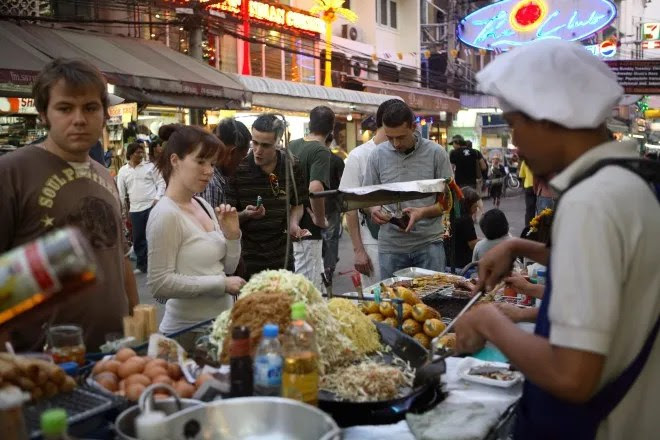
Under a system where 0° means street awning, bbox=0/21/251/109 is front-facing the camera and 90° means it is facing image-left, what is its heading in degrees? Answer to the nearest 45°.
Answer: approximately 315°

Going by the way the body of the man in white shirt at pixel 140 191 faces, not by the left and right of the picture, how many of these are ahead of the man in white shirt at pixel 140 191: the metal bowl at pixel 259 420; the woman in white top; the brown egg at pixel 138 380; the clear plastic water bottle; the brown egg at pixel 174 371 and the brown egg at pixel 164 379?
6

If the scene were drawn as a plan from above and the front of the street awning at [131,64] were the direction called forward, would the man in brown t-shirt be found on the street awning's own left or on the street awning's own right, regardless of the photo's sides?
on the street awning's own right

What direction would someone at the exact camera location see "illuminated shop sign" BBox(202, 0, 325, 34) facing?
facing the viewer and to the right of the viewer

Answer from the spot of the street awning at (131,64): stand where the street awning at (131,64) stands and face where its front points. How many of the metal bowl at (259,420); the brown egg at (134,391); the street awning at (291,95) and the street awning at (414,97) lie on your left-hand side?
2

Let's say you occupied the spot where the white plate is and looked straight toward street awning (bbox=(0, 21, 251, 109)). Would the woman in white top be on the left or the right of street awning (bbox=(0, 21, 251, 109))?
left

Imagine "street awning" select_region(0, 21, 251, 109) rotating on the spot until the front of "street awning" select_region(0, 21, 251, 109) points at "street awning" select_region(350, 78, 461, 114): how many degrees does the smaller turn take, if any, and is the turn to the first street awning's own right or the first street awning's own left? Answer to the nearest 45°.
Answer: approximately 90° to the first street awning's own left

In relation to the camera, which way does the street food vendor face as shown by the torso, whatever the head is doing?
to the viewer's left

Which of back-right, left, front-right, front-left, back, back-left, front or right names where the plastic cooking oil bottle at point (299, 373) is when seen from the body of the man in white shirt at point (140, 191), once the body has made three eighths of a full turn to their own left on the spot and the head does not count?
back-right

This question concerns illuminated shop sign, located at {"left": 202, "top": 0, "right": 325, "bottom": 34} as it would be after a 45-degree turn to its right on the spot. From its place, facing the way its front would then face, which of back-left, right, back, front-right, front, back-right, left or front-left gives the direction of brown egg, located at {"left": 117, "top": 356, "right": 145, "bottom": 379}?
front
